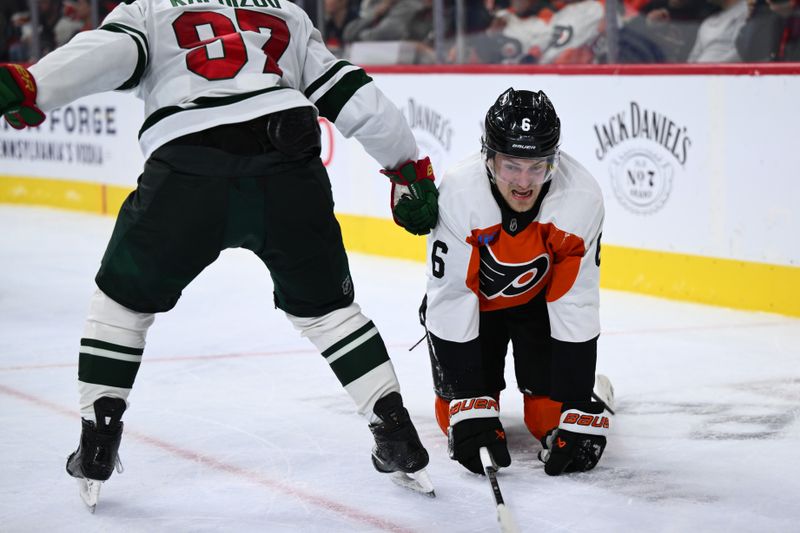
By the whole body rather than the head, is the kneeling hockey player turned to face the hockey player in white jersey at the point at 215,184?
no

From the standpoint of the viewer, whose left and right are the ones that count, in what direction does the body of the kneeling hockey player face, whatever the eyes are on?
facing the viewer

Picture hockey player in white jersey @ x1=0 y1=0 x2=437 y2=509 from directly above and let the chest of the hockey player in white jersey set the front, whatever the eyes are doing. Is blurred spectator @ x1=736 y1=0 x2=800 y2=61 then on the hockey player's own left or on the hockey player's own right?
on the hockey player's own right

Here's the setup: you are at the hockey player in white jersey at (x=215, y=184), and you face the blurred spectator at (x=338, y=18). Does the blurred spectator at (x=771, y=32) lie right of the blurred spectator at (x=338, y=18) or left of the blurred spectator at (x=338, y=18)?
right

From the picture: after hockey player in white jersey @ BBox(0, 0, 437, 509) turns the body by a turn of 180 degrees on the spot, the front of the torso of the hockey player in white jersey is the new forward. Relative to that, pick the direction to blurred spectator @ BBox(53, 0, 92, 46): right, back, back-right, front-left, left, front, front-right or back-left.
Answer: back

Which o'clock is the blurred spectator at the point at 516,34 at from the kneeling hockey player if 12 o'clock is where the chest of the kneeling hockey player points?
The blurred spectator is roughly at 6 o'clock from the kneeling hockey player.

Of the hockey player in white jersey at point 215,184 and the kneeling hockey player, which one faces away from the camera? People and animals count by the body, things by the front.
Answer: the hockey player in white jersey

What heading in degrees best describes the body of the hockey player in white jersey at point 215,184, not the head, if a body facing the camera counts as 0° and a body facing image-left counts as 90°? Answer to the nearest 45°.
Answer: approximately 180°

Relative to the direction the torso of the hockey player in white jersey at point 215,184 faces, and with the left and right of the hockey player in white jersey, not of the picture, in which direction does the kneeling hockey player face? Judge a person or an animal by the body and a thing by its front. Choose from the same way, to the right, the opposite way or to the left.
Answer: the opposite way

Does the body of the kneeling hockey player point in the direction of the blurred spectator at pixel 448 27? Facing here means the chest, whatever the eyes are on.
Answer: no

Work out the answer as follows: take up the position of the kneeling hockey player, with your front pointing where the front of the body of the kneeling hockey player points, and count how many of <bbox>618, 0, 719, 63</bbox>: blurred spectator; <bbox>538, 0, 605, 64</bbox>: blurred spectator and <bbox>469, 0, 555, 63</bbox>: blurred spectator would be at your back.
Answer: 3

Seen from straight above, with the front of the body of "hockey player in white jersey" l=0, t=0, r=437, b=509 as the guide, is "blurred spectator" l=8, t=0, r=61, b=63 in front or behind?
in front

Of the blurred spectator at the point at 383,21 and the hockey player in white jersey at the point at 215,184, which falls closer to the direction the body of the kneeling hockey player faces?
the hockey player in white jersey

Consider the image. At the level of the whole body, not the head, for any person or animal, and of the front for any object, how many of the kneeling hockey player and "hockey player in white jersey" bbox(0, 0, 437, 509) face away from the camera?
1

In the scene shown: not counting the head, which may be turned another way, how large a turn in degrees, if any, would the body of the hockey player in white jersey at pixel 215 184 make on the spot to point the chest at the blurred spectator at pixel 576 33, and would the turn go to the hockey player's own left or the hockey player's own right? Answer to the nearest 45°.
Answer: approximately 45° to the hockey player's own right

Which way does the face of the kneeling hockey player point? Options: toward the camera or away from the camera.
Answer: toward the camera

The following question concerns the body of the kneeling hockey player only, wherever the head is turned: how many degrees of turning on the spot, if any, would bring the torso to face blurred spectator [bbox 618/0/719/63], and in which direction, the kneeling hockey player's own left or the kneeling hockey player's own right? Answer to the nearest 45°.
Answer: approximately 180°

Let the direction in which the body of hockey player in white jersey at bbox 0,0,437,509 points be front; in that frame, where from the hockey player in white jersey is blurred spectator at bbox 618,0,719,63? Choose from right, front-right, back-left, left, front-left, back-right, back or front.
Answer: front-right
